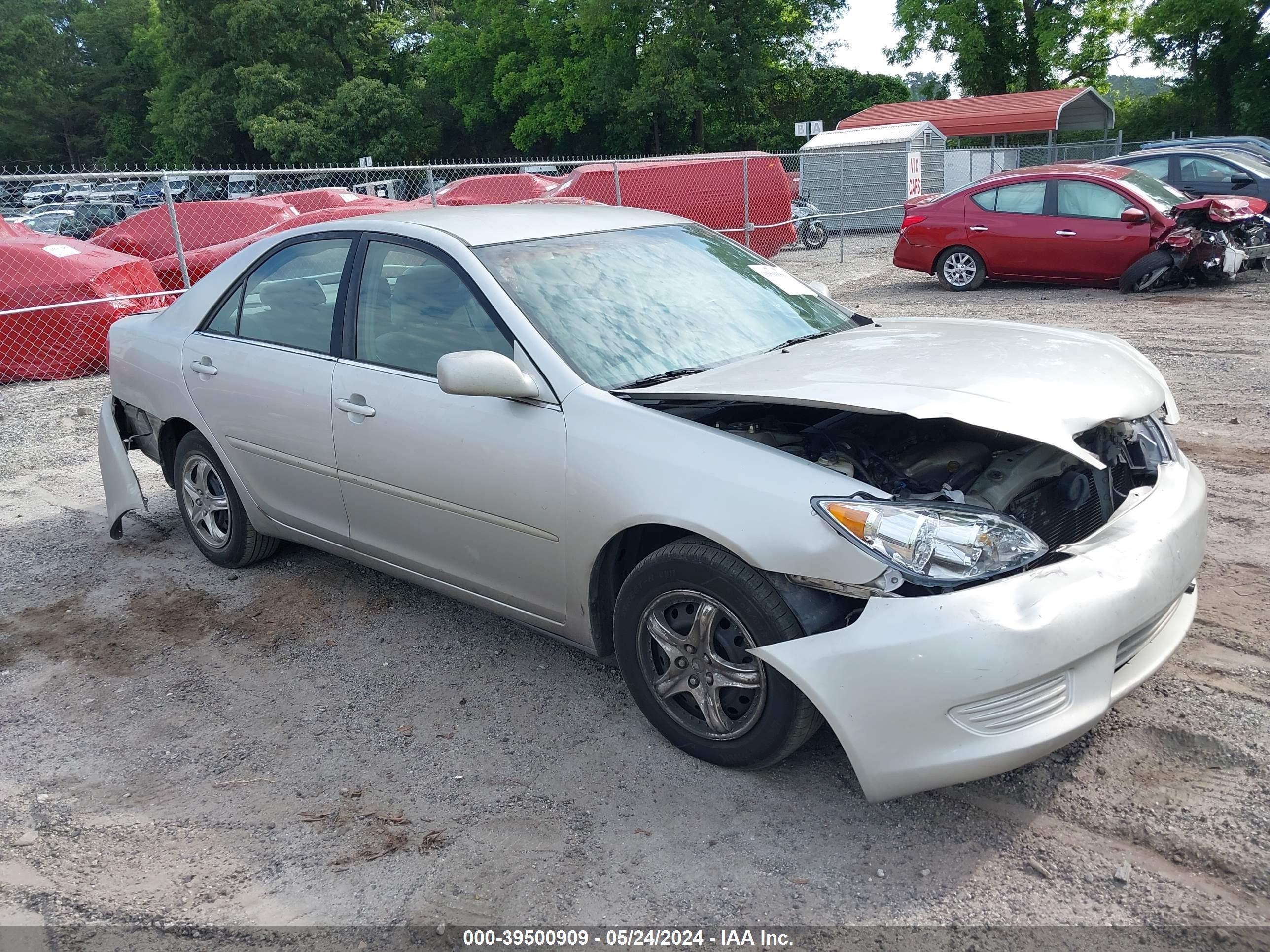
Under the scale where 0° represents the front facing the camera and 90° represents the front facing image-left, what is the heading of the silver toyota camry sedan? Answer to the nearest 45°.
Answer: approximately 315°

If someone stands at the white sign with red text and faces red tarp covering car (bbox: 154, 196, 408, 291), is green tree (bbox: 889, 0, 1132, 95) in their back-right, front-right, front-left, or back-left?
back-right

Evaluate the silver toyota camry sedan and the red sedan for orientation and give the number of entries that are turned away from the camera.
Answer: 0

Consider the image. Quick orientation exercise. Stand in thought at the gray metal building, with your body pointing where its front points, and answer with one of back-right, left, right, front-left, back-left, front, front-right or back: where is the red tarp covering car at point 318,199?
right

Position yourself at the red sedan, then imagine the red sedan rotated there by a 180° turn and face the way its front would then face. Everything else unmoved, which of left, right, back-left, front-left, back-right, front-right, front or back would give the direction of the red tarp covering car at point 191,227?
front

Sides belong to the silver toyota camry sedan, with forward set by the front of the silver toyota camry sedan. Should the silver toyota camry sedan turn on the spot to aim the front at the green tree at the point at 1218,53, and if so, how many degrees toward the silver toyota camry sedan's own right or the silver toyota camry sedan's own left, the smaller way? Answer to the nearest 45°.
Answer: approximately 90° to the silver toyota camry sedan's own left

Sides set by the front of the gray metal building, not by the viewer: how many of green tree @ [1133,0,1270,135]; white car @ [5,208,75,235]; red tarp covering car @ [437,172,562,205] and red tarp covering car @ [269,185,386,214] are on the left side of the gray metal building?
1

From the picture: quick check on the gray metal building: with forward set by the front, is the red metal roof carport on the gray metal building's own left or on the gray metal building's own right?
on the gray metal building's own left

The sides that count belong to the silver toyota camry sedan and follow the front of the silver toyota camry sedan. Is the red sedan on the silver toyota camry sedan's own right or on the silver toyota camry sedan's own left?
on the silver toyota camry sedan's own left

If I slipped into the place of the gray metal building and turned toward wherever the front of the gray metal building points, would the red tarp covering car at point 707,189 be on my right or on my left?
on my right

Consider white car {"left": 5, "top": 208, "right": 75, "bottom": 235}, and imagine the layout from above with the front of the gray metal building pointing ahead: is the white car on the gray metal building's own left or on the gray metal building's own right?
on the gray metal building's own right

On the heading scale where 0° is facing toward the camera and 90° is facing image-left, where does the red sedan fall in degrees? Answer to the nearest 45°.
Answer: approximately 270°
